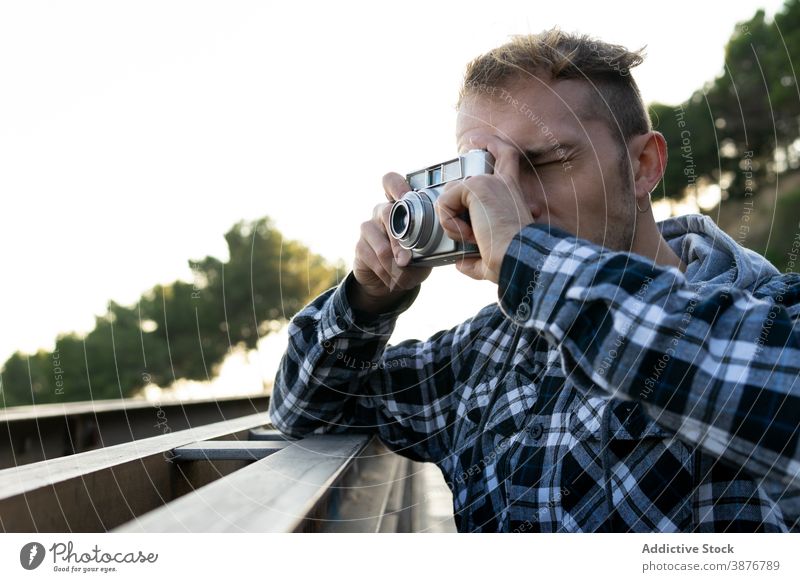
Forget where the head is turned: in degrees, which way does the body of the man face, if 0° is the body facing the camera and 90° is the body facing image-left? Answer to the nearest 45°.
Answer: approximately 45°

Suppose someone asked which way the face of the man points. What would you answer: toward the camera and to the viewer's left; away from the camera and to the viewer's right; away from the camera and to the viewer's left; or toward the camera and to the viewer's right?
toward the camera and to the viewer's left

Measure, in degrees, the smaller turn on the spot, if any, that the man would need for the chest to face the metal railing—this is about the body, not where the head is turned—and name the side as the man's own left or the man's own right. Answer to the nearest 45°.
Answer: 0° — they already face it
